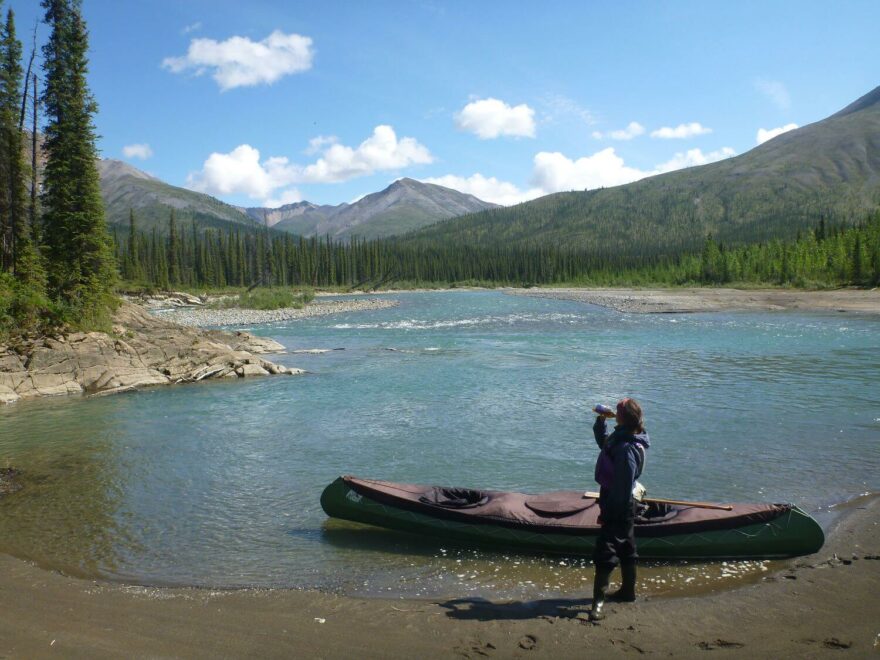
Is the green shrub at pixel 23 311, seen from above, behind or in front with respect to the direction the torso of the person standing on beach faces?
in front
